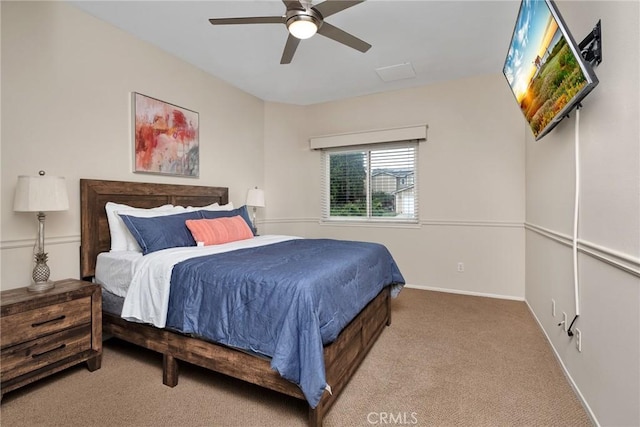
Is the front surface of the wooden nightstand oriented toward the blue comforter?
no

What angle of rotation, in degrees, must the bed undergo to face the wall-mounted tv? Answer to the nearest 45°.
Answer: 0° — it already faces it

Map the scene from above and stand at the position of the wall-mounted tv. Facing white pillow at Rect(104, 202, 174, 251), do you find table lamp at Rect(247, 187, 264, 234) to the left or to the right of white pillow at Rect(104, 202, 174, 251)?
right

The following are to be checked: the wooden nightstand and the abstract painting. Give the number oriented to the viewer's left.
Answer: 0

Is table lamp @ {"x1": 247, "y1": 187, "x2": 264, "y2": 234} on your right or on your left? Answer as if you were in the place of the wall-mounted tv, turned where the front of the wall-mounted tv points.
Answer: on your right

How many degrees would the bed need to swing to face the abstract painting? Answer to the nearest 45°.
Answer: approximately 135° to its left

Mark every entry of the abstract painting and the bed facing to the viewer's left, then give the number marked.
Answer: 0

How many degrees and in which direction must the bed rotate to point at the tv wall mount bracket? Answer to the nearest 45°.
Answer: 0° — it already faces it

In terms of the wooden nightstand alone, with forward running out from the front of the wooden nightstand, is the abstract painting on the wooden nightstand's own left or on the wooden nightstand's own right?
on the wooden nightstand's own left

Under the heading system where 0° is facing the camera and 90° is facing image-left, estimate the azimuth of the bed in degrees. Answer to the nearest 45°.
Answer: approximately 315°

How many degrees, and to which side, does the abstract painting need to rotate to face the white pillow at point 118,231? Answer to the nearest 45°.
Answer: approximately 90° to its right

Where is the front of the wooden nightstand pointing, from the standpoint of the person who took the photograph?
facing the viewer and to the right of the viewer
